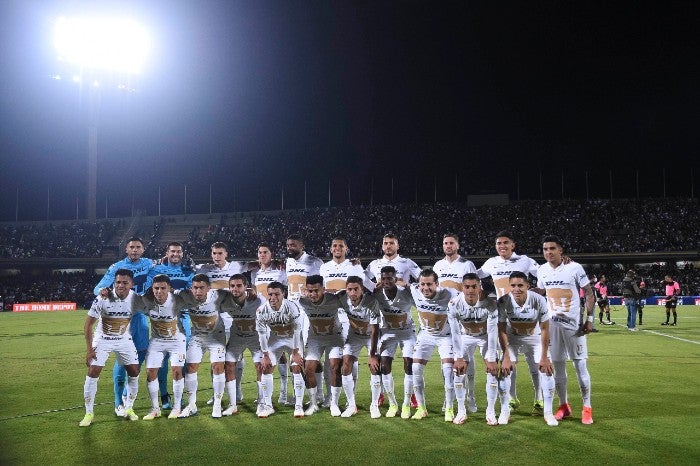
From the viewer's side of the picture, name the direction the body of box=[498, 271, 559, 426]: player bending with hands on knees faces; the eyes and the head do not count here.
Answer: toward the camera

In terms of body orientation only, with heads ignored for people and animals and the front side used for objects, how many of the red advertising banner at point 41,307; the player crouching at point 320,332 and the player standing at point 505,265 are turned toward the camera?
3

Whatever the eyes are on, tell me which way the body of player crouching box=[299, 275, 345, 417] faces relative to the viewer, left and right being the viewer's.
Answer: facing the viewer

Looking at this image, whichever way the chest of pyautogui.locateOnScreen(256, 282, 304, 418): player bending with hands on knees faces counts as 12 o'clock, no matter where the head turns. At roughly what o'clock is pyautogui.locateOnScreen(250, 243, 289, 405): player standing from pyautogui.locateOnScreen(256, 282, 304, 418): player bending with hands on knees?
pyautogui.locateOnScreen(250, 243, 289, 405): player standing is roughly at 6 o'clock from pyautogui.locateOnScreen(256, 282, 304, 418): player bending with hands on knees.

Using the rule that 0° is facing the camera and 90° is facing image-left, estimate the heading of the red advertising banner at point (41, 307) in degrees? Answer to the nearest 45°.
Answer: approximately 0°

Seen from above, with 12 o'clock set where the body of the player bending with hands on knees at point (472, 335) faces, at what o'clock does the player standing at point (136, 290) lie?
the player standing at point (136, 290) is roughly at 3 o'clock from the player bending with hands on knees at point (472, 335).

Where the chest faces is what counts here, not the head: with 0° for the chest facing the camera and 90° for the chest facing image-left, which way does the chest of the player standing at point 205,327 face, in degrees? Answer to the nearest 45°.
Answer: approximately 0°

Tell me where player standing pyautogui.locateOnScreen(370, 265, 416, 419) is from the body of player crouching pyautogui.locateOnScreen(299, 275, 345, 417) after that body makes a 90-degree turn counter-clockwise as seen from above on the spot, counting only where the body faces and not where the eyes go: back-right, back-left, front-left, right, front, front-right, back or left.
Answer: front

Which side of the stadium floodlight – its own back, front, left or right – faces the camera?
front

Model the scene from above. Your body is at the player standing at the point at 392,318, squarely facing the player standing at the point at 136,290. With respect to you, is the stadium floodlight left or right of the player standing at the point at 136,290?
right
